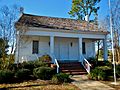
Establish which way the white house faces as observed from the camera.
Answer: facing the viewer and to the right of the viewer

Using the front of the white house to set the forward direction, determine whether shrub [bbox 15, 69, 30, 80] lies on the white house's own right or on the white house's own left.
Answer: on the white house's own right

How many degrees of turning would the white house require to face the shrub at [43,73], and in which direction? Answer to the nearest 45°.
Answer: approximately 45° to its right

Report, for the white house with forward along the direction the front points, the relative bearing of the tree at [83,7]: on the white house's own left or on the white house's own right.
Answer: on the white house's own left

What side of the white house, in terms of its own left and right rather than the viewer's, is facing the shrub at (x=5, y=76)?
right

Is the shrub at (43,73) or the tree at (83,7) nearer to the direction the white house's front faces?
the shrub

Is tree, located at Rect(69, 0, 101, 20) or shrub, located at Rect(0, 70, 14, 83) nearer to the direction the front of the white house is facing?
the shrub
